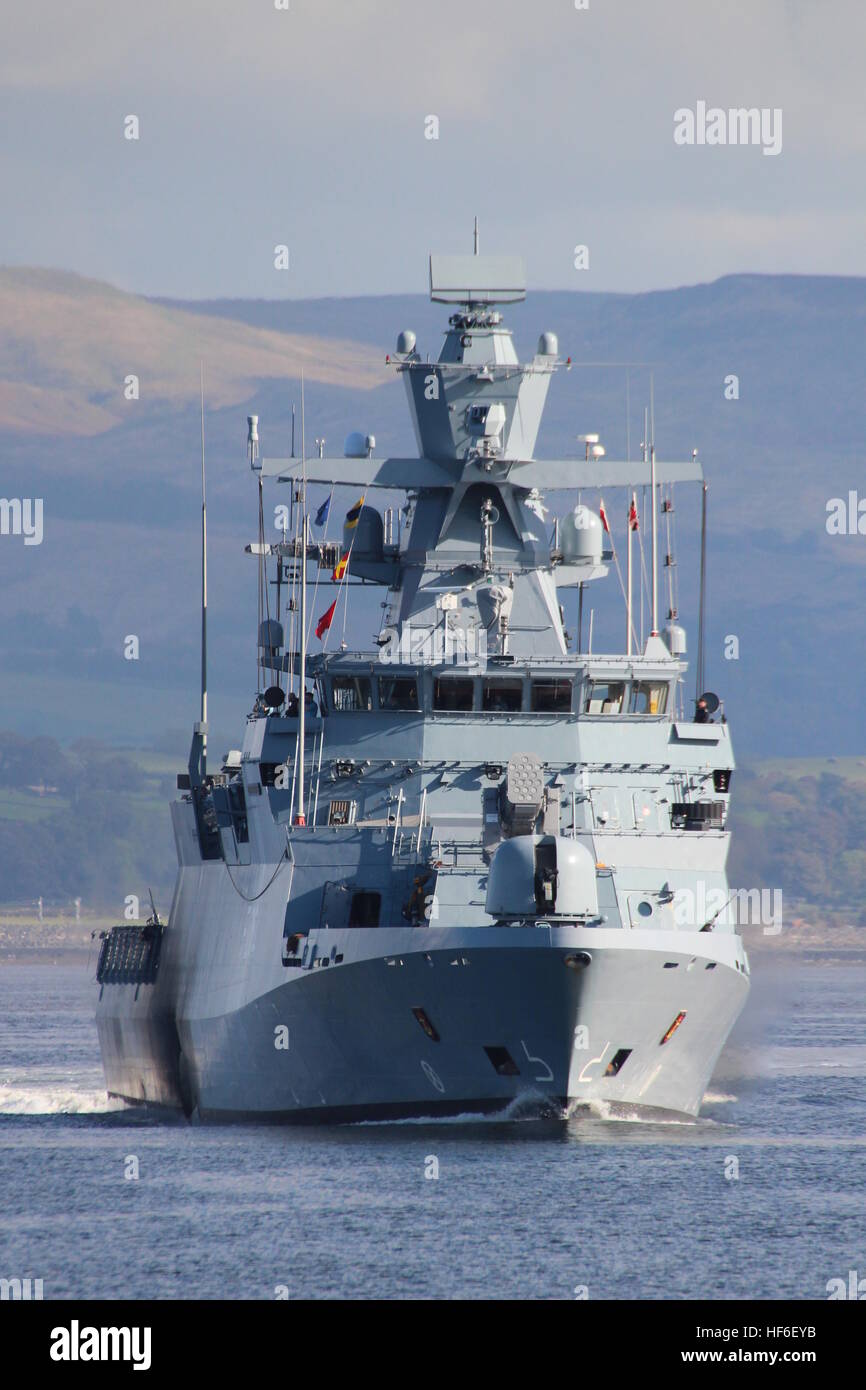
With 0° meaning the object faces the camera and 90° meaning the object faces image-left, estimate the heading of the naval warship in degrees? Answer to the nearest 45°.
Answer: approximately 0°
